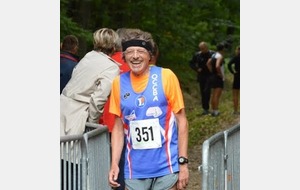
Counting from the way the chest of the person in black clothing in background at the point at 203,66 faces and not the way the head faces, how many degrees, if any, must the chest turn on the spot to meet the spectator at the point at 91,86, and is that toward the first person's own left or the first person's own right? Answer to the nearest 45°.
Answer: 0° — they already face them

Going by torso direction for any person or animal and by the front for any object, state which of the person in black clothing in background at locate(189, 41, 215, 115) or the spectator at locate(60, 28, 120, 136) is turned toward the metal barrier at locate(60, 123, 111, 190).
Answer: the person in black clothing in background

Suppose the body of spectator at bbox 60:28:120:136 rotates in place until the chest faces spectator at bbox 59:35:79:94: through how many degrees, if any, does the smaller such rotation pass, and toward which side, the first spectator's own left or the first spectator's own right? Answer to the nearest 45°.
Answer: approximately 45° to the first spectator's own left

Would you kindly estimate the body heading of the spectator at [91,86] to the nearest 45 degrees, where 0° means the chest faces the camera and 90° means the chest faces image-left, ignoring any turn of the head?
approximately 225°

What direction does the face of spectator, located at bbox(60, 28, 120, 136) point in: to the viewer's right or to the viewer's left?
to the viewer's right
